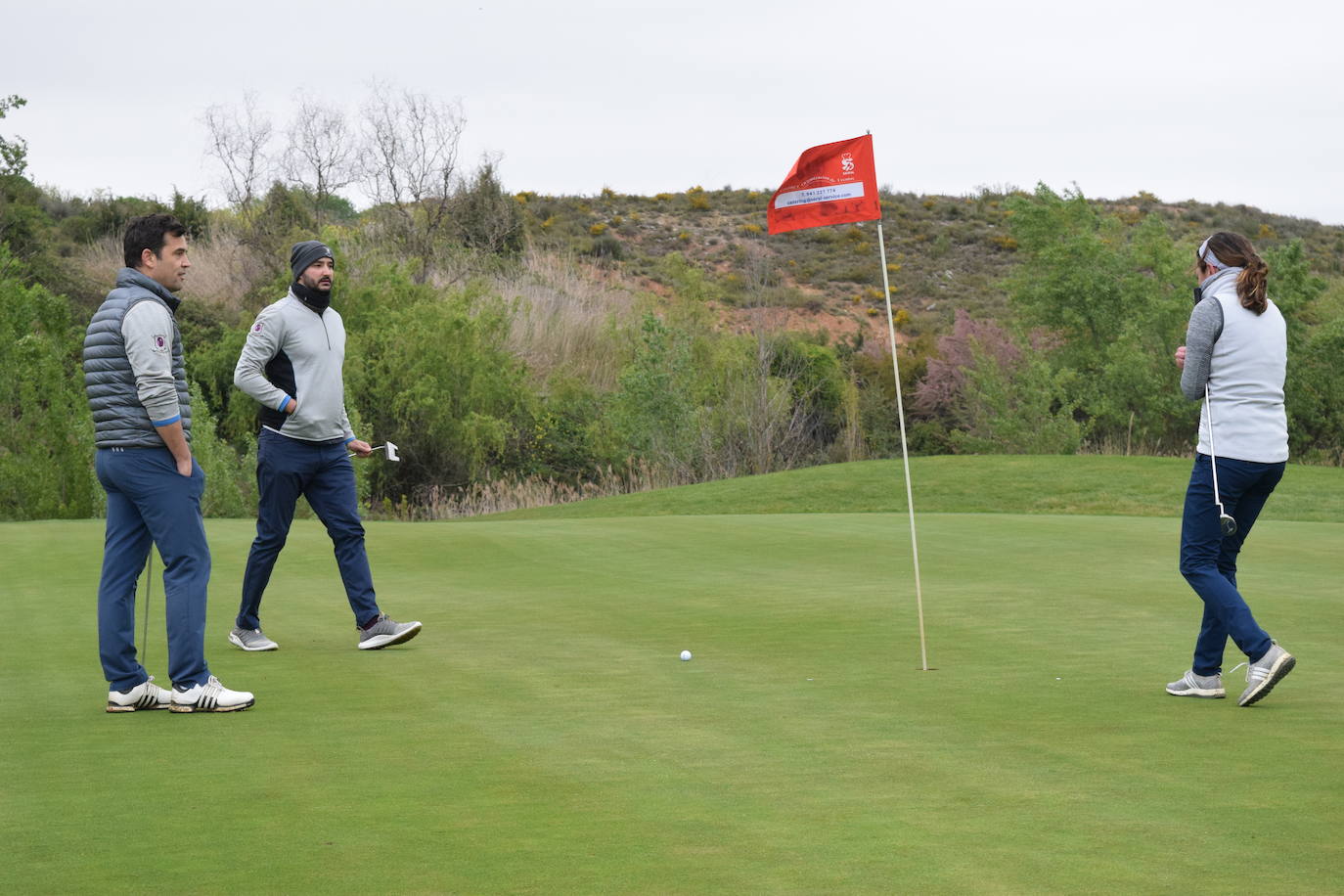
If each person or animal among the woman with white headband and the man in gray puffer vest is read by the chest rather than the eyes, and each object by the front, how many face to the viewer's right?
1

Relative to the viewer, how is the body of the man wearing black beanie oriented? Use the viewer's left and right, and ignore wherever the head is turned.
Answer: facing the viewer and to the right of the viewer

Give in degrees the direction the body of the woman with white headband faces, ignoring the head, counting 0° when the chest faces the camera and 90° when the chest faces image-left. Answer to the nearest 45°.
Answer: approximately 135°

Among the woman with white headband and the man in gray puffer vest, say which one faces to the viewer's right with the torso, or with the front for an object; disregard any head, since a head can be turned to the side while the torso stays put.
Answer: the man in gray puffer vest

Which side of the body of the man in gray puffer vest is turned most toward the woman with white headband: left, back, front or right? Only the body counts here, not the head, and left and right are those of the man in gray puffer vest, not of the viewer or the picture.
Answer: front

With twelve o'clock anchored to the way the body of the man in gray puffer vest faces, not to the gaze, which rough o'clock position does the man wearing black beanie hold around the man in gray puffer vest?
The man wearing black beanie is roughly at 10 o'clock from the man in gray puffer vest.

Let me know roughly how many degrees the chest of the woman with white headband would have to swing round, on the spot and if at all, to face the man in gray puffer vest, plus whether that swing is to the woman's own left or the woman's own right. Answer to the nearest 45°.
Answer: approximately 90° to the woman's own left

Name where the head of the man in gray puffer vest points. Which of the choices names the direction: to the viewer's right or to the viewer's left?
to the viewer's right

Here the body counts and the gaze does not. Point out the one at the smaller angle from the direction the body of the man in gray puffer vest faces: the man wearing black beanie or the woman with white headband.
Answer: the woman with white headband

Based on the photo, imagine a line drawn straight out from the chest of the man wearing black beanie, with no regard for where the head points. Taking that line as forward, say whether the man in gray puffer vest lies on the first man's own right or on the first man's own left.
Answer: on the first man's own right

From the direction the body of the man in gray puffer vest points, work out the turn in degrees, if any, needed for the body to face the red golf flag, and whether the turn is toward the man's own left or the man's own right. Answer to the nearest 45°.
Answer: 0° — they already face it

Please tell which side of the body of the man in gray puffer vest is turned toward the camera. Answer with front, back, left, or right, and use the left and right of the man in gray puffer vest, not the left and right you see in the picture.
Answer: right
